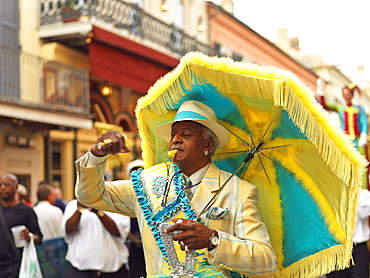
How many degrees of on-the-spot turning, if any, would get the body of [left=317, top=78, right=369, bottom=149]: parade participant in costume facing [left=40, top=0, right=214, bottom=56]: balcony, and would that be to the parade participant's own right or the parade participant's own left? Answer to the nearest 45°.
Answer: approximately 135° to the parade participant's own right

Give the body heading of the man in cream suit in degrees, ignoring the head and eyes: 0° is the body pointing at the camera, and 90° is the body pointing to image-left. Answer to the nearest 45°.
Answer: approximately 45°

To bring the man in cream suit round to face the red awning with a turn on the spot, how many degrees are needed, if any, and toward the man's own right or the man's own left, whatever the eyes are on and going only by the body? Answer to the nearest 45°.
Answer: approximately 135° to the man's own right

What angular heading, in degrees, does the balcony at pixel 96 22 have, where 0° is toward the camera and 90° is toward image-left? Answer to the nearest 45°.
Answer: approximately 315°

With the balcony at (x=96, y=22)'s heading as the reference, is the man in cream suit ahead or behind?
ahead

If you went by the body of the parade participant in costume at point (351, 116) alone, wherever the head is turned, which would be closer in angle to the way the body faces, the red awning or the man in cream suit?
the man in cream suit

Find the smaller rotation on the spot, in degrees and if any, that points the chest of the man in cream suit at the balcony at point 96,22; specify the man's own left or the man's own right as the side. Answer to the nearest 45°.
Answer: approximately 135° to the man's own right

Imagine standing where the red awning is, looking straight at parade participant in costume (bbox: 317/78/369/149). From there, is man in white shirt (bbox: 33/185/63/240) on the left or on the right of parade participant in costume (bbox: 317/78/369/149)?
right

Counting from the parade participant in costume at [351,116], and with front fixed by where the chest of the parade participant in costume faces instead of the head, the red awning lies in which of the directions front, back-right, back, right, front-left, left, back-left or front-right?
back-right
